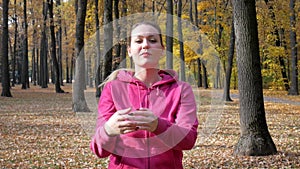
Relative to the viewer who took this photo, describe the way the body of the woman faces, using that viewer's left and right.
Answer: facing the viewer

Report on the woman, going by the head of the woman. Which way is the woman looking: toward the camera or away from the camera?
toward the camera
